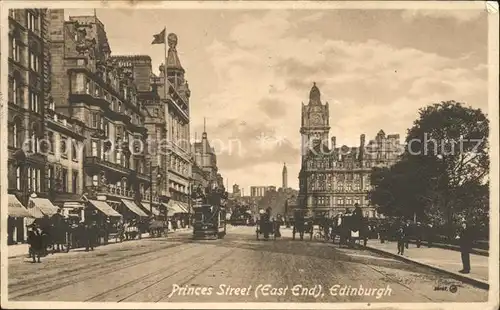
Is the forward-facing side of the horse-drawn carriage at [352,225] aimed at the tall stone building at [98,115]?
no

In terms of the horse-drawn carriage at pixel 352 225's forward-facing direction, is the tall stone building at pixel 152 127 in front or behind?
behind

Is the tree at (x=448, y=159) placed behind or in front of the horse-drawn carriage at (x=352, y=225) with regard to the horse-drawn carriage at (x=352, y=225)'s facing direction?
behind

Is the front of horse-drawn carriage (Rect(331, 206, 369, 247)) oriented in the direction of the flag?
no

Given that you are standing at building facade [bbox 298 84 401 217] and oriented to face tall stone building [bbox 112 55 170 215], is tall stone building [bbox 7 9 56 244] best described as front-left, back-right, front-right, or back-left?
front-left

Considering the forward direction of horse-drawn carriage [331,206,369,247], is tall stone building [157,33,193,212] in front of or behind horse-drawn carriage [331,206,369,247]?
behind

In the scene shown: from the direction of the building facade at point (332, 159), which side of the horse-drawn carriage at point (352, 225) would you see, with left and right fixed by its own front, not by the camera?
front
